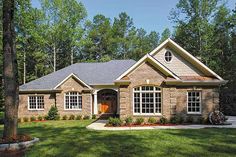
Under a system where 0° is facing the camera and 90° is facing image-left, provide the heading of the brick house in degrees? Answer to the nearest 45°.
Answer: approximately 0°
